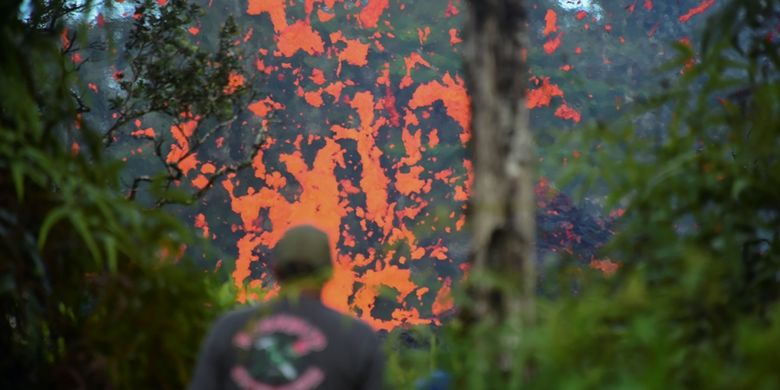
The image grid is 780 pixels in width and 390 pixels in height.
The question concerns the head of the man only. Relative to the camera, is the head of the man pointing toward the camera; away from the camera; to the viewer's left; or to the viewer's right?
away from the camera

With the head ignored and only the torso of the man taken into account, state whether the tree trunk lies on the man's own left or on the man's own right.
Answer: on the man's own right

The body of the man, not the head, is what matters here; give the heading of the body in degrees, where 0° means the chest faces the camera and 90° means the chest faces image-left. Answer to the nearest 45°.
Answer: approximately 180°
